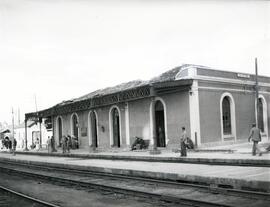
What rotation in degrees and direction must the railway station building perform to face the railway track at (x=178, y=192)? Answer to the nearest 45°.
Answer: approximately 45° to its left

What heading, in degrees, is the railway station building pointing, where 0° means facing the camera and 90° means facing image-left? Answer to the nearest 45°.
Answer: approximately 45°
